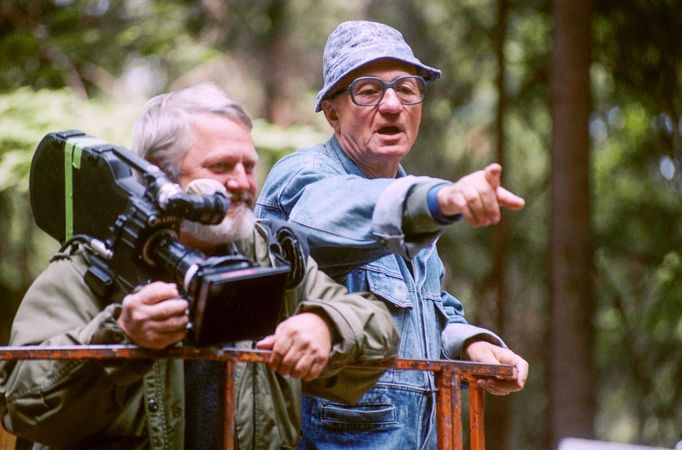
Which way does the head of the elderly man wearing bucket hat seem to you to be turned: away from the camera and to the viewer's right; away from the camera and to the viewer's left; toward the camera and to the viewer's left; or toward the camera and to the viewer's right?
toward the camera and to the viewer's right

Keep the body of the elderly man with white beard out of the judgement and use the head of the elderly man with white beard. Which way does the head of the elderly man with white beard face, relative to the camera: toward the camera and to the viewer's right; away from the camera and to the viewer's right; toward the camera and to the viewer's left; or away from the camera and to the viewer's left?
toward the camera and to the viewer's right

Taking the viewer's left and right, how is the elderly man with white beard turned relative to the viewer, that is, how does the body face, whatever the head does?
facing the viewer and to the right of the viewer

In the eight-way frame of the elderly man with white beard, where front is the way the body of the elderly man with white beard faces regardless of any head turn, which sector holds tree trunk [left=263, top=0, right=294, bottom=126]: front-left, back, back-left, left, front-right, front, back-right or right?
back-left

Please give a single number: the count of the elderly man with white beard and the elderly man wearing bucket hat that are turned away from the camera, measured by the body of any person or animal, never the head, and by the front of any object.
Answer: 0

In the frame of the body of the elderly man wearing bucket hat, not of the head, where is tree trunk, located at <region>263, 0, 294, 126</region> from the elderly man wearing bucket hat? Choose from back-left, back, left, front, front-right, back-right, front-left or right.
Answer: back-left

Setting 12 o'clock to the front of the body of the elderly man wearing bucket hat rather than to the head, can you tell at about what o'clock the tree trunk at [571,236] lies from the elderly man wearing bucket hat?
The tree trunk is roughly at 8 o'clock from the elderly man wearing bucket hat.

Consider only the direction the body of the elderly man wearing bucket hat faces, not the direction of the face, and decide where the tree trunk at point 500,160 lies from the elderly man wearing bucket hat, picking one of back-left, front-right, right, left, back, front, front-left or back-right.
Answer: back-left

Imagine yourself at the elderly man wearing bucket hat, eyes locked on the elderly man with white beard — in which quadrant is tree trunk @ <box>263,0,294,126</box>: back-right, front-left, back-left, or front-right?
back-right
